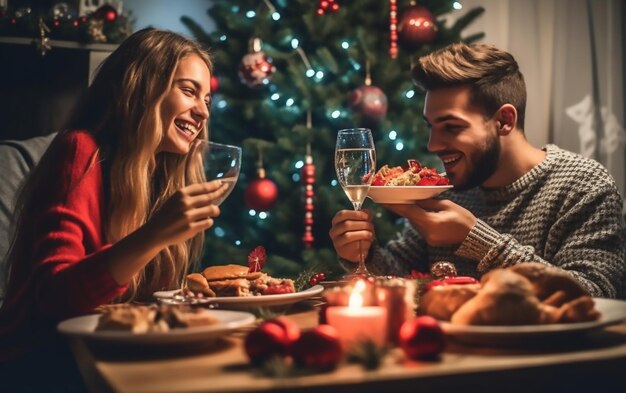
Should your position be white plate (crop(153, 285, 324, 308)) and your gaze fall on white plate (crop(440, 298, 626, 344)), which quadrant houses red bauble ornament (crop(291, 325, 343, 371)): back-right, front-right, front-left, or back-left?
front-right

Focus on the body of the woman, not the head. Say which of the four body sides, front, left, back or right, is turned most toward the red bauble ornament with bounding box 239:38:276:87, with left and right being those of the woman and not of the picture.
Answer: left

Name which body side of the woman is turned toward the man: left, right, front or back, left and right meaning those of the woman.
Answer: front

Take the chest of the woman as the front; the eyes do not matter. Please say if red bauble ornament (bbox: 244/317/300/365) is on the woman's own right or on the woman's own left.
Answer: on the woman's own right

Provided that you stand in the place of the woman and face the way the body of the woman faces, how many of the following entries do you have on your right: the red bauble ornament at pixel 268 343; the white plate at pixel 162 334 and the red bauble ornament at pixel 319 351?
3

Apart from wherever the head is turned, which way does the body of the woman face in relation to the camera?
to the viewer's right

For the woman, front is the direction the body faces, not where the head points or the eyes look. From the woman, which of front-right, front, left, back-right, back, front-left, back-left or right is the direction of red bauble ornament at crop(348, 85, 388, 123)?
front-left

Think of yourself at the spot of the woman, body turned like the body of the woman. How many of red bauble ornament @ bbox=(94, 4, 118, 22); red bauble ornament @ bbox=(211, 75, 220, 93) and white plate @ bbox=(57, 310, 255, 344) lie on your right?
1

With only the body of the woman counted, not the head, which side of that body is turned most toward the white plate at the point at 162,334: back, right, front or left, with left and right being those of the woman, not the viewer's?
right

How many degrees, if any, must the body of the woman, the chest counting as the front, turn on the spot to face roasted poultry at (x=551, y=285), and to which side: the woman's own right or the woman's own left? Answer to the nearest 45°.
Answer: approximately 45° to the woman's own right
